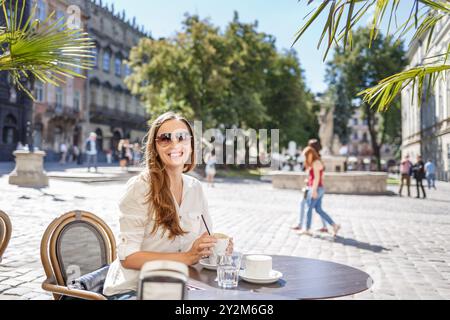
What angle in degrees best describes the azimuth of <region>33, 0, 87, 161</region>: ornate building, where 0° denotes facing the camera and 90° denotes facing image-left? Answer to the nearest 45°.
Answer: approximately 315°

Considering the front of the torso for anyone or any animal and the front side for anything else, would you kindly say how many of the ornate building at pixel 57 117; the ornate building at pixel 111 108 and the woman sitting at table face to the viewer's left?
0

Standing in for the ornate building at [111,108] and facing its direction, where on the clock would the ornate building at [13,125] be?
the ornate building at [13,125] is roughly at 2 o'clock from the ornate building at [111,108].

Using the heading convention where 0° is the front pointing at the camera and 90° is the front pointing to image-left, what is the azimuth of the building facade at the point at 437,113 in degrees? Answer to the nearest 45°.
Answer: approximately 45°

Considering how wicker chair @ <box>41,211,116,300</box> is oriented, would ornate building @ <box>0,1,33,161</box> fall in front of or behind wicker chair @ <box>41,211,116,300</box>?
behind

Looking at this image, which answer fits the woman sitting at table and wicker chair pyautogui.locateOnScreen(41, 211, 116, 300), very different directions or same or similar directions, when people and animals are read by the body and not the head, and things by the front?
same or similar directions

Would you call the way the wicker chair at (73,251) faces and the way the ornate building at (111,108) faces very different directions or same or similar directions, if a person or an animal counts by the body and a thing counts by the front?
same or similar directions

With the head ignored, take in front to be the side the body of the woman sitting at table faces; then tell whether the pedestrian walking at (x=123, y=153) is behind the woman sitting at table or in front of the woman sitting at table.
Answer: behind

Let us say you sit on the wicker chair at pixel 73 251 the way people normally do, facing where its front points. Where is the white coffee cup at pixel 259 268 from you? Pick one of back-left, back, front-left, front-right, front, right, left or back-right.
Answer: front

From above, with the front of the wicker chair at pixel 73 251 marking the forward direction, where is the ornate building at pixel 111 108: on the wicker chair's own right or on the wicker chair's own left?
on the wicker chair's own left

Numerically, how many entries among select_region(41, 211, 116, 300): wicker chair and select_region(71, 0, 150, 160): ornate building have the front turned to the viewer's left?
0

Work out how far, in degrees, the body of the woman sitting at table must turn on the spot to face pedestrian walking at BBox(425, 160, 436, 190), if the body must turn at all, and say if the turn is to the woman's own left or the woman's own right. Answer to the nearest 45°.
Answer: approximately 90° to the woman's own left

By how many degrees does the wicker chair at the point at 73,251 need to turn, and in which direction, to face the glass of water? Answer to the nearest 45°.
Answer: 0° — it already faces it

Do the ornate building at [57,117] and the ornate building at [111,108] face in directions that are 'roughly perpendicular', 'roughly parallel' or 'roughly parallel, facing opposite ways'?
roughly parallel

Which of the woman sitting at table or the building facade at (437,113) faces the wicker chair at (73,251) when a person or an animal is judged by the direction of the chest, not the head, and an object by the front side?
the building facade

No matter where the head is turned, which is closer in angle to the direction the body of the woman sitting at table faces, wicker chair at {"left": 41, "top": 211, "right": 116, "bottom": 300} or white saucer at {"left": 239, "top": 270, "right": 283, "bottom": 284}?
the white saucer

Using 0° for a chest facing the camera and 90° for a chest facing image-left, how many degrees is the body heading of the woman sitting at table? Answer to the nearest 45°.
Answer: approximately 315°
